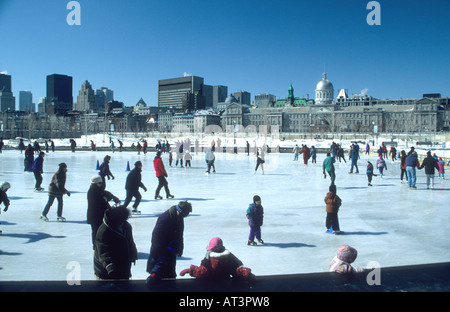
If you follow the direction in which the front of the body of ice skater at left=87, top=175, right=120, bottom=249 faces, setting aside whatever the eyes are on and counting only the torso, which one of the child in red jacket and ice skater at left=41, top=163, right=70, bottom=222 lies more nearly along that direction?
the child in red jacket

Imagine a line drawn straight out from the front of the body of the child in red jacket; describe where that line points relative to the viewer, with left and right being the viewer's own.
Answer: facing away from the viewer

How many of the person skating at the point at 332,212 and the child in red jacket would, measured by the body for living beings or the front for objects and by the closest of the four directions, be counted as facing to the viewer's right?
0

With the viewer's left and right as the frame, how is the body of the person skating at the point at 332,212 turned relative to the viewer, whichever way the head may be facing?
facing away from the viewer

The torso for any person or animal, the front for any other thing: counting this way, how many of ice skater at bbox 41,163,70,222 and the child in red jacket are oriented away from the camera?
1

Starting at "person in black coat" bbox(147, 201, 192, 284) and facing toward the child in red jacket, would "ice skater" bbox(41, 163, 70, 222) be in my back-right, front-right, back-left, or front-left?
back-left
